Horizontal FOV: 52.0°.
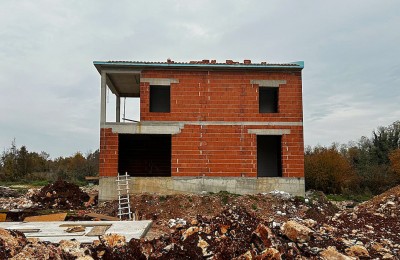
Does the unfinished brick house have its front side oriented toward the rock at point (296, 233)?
yes

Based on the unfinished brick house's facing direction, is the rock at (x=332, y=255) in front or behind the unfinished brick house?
in front

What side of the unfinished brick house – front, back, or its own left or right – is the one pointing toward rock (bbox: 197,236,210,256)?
front

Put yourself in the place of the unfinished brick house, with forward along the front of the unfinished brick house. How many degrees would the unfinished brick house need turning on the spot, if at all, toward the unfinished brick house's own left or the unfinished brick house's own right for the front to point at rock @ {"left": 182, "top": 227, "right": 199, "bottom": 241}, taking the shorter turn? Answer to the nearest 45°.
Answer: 0° — it already faces it

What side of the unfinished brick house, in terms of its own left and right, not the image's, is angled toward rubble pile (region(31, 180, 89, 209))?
right

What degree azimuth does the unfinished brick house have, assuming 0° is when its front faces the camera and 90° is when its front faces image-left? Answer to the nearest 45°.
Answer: approximately 0°

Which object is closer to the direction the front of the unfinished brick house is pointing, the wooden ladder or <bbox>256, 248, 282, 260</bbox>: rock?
the rock

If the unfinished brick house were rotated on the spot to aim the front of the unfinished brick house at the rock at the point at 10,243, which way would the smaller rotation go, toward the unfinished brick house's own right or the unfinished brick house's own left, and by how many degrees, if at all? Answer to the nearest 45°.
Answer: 0° — it already faces it

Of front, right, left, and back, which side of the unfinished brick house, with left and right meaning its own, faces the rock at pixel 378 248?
front

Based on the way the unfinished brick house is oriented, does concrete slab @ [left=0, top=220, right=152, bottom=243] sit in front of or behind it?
in front

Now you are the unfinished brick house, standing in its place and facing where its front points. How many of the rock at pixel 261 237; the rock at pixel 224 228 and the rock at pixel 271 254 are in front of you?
3

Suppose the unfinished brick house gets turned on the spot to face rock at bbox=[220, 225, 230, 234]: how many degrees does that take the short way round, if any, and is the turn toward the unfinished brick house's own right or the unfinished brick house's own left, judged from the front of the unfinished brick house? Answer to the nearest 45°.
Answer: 0° — it already faces it

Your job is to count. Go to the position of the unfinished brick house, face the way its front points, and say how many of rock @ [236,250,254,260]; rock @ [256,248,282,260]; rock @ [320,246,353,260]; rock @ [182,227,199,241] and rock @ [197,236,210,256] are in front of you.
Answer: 5

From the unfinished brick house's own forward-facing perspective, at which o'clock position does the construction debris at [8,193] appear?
The construction debris is roughly at 4 o'clock from the unfinished brick house.

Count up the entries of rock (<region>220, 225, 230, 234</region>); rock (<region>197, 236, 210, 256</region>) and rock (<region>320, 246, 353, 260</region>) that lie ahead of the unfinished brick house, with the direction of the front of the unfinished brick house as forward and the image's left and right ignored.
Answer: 3
